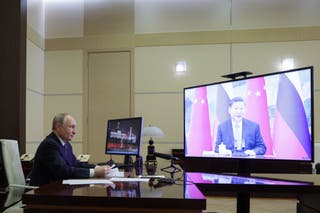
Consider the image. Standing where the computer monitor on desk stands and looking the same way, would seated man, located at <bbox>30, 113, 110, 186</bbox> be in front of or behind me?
in front

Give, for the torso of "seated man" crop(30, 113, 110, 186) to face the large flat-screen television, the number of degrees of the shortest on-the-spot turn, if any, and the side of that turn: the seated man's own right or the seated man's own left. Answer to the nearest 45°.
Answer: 0° — they already face it

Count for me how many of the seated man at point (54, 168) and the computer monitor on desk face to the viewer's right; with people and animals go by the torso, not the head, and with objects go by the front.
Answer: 1

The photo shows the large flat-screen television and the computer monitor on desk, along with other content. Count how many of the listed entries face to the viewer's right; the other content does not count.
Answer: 0

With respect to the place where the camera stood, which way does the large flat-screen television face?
facing the viewer and to the left of the viewer

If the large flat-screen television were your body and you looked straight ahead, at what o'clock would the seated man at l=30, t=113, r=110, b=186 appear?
The seated man is roughly at 1 o'clock from the large flat-screen television.

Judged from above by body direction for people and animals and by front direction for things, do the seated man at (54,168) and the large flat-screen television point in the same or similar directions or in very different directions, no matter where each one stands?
very different directions

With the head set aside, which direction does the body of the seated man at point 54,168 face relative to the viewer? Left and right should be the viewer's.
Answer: facing to the right of the viewer

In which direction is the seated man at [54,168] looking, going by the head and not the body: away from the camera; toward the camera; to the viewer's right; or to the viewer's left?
to the viewer's right

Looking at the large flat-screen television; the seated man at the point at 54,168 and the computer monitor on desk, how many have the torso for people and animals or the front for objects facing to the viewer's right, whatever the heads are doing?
1

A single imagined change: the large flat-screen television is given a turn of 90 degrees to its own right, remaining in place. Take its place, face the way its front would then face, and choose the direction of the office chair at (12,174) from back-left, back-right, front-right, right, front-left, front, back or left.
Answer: front-left
